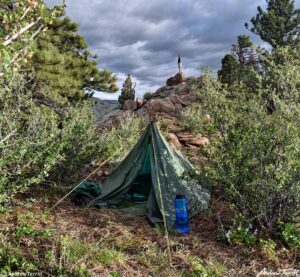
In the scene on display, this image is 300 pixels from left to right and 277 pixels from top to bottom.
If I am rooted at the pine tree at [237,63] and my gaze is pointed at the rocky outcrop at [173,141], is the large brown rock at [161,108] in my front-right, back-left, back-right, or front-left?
front-right

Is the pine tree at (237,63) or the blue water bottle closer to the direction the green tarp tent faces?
the blue water bottle

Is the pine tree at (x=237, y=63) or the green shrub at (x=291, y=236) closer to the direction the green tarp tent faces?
the green shrub

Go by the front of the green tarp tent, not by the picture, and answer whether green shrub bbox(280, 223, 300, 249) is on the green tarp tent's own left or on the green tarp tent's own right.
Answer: on the green tarp tent's own left

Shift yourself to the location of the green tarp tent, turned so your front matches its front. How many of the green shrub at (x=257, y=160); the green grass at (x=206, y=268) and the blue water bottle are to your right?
0

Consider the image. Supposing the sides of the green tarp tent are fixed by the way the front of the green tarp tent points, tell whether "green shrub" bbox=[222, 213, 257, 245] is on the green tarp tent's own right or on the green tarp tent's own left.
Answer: on the green tarp tent's own left

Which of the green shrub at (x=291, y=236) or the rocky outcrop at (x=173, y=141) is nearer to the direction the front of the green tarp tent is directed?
the green shrub

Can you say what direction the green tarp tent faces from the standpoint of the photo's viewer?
facing the viewer and to the left of the viewer

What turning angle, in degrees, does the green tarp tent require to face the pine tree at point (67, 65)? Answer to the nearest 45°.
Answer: approximately 135° to its right

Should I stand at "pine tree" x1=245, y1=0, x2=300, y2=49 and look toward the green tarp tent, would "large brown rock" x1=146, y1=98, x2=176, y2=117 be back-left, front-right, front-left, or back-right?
front-right

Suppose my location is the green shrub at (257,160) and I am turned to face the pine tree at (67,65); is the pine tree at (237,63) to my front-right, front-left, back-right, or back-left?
front-right

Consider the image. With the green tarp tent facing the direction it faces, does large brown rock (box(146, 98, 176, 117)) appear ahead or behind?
behind

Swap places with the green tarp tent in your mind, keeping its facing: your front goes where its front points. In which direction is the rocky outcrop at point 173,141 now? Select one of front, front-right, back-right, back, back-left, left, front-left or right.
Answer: back-right

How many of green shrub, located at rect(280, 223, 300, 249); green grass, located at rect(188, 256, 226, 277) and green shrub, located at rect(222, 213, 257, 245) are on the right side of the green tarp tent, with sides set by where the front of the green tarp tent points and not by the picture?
0

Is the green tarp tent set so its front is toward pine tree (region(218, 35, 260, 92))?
no

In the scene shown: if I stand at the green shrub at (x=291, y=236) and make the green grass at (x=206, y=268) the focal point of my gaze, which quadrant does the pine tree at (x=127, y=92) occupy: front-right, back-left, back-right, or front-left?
back-right

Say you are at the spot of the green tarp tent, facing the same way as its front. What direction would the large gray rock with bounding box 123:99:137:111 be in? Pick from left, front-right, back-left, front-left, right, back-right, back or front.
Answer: back-right

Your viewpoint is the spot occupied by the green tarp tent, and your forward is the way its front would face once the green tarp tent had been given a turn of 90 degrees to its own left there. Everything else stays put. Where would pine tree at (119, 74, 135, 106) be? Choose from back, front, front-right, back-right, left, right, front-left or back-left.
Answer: back-left

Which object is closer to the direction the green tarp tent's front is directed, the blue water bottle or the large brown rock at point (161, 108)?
the blue water bottle

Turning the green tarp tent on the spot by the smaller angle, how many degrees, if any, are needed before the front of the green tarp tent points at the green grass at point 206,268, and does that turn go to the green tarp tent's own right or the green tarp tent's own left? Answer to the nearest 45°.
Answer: approximately 45° to the green tarp tent's own left

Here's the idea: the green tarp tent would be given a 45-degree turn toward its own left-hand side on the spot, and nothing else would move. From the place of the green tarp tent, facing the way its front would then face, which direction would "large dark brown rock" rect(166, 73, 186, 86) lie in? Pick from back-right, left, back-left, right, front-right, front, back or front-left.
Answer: back
